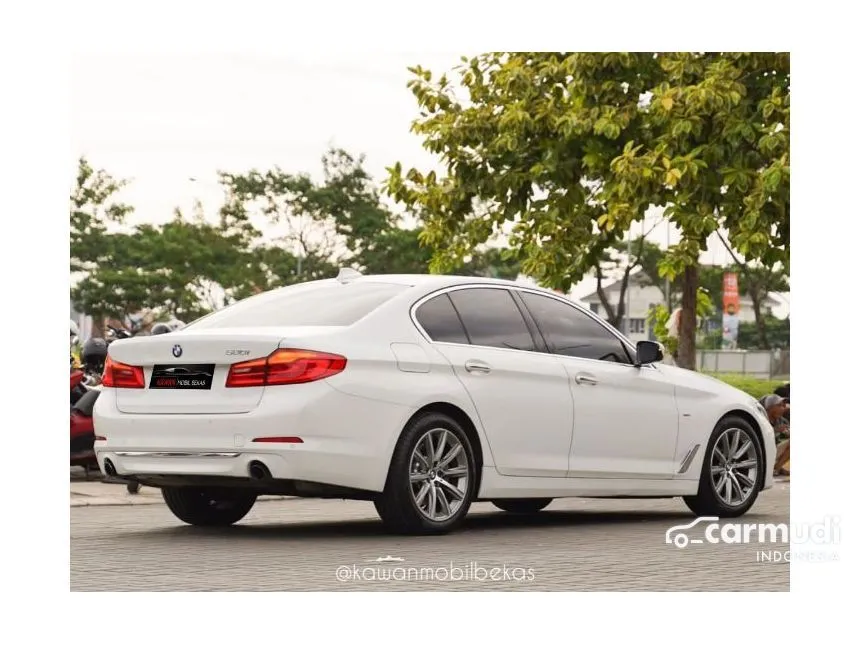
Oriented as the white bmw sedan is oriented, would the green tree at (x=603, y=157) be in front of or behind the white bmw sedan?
in front

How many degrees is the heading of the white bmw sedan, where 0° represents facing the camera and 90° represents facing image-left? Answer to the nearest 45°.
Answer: approximately 225°

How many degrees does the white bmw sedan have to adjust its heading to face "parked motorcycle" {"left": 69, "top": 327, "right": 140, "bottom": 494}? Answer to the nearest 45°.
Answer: approximately 90° to its left

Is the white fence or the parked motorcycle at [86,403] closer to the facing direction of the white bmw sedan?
the white fence

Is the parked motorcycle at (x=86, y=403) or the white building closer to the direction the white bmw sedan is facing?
the white building

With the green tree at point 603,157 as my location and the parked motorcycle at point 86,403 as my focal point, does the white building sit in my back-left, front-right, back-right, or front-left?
back-right

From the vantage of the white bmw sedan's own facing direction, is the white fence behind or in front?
in front

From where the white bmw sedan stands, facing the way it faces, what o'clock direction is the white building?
The white building is roughly at 11 o'clock from the white bmw sedan.

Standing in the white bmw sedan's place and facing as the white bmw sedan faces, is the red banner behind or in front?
in front
